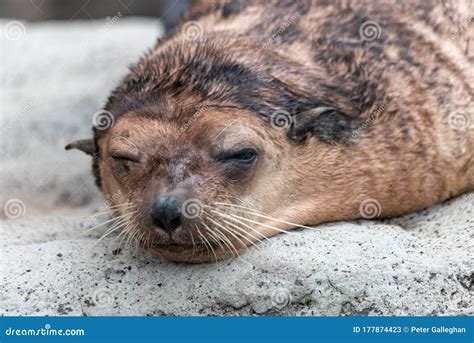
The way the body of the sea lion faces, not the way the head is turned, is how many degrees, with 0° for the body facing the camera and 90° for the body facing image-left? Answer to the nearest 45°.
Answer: approximately 45°

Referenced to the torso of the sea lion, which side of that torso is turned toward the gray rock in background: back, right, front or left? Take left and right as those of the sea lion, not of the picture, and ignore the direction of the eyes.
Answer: right
